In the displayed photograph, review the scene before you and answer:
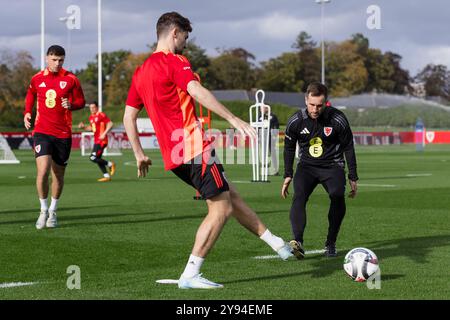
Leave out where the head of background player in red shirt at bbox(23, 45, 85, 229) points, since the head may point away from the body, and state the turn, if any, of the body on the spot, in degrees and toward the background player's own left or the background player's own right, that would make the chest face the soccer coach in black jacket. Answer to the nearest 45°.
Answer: approximately 45° to the background player's own left

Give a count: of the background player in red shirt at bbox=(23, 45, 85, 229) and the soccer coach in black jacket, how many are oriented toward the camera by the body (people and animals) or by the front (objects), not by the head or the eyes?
2

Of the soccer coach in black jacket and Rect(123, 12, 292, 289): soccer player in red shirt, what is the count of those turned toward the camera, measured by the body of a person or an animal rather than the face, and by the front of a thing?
1

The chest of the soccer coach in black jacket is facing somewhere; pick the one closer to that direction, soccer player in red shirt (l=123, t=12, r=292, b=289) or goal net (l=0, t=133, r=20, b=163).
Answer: the soccer player in red shirt

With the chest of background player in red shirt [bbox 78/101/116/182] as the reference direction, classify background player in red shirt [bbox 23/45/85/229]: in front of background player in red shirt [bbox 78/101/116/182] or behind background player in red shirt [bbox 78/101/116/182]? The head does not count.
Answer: in front

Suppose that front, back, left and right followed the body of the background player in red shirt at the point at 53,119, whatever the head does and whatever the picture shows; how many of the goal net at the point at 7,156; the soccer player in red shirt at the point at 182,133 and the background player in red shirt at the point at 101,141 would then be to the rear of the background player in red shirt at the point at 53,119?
2

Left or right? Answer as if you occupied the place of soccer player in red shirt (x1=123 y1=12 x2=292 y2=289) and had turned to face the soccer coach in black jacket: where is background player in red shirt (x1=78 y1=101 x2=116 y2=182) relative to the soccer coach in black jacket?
left

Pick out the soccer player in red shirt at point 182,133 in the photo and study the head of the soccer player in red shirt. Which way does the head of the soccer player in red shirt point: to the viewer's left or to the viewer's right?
to the viewer's right

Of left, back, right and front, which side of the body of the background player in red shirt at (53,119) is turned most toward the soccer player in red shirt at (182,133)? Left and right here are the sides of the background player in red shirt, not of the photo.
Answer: front

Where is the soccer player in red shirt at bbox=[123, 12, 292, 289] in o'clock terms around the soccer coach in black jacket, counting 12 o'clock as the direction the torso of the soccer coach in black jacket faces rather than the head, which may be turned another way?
The soccer player in red shirt is roughly at 1 o'clock from the soccer coach in black jacket.

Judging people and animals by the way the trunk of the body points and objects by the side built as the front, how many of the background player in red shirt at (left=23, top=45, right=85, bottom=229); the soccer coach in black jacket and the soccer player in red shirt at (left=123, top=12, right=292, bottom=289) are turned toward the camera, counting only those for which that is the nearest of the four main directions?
2

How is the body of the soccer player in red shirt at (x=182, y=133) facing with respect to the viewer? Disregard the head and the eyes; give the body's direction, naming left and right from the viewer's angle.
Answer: facing away from the viewer and to the right of the viewer
